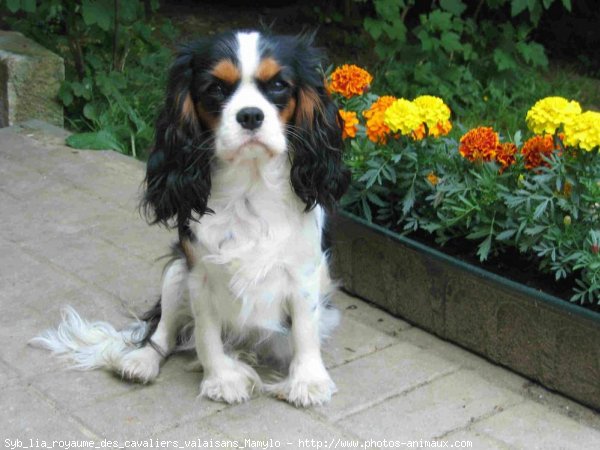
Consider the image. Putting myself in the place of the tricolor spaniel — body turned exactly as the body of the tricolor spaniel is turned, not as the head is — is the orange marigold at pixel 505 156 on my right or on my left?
on my left

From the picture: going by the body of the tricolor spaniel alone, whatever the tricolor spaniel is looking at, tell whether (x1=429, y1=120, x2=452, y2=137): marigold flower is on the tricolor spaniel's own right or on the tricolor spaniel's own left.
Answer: on the tricolor spaniel's own left

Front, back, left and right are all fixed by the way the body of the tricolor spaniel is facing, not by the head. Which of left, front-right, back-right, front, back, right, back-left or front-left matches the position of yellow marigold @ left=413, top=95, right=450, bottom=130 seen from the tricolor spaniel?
back-left

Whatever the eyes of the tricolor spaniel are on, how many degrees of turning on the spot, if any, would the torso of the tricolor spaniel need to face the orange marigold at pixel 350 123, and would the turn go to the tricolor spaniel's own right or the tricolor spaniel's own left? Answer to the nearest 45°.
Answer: approximately 135° to the tricolor spaniel's own left

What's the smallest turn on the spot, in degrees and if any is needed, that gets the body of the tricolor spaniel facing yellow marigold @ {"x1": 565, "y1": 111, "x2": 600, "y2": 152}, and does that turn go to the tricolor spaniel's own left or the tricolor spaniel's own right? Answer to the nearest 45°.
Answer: approximately 90° to the tricolor spaniel's own left

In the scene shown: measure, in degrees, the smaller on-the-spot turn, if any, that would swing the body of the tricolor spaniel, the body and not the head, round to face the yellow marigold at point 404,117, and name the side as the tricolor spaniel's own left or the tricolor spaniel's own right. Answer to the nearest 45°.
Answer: approximately 135° to the tricolor spaniel's own left

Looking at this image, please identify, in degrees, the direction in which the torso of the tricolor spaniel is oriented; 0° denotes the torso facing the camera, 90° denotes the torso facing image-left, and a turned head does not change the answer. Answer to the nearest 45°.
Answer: approximately 0°

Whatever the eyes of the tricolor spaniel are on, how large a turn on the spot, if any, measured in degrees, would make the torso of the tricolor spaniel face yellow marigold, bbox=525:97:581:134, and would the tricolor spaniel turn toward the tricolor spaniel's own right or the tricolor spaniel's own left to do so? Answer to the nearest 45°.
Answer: approximately 90° to the tricolor spaniel's own left

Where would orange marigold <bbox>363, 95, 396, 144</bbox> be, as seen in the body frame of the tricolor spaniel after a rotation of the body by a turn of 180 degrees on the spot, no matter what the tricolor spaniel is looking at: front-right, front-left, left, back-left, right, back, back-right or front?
front-right
